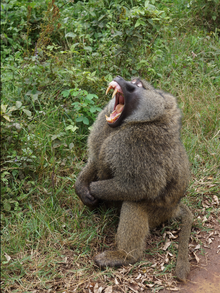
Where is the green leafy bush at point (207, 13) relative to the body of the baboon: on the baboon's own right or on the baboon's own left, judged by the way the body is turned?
on the baboon's own right

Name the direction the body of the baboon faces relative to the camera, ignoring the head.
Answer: to the viewer's left

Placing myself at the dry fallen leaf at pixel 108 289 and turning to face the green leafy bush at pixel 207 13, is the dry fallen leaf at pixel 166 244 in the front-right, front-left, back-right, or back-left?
front-right
